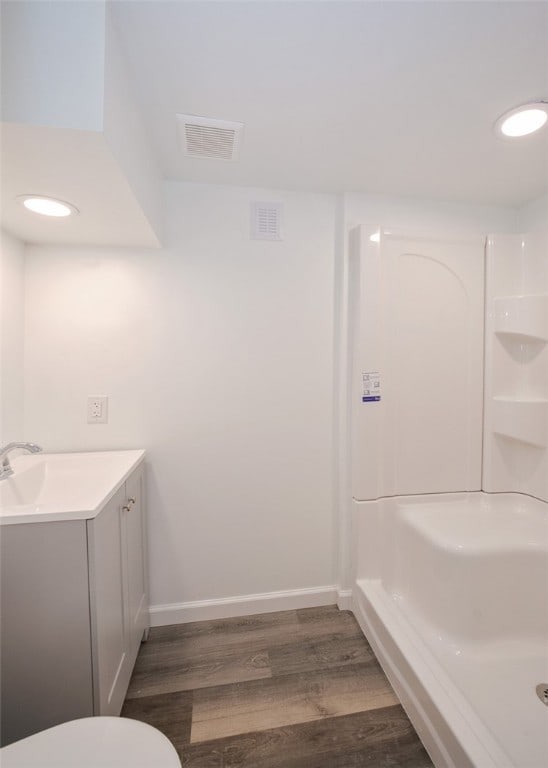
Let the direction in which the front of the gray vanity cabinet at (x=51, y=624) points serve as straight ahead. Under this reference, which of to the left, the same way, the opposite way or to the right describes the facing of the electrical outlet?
to the right

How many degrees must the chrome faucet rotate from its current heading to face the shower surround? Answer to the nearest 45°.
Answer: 0° — it already faces it

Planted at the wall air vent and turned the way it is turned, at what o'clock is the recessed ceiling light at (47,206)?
The recessed ceiling light is roughly at 2 o'clock from the wall air vent.

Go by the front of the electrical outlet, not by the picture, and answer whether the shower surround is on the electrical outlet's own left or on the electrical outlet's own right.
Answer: on the electrical outlet's own left

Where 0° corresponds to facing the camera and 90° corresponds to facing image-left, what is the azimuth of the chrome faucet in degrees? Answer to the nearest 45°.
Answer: approximately 270°

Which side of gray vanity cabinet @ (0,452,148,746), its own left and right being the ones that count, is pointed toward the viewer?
right
